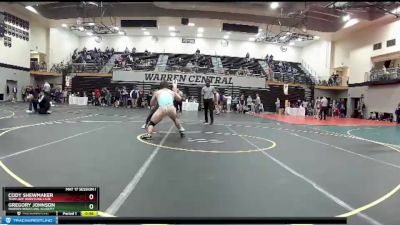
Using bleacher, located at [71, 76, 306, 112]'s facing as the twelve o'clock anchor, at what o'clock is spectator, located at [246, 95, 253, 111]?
The spectator is roughly at 10 o'clock from the bleacher.

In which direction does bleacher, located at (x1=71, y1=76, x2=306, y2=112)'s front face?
toward the camera

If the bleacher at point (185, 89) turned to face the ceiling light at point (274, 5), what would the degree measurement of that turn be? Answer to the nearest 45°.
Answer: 0° — it already faces it

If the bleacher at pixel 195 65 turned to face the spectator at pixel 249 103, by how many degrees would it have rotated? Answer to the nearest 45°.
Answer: approximately 45° to its left

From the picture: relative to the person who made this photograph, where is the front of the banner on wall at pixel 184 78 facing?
facing the viewer

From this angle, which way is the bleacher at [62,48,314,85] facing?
toward the camera

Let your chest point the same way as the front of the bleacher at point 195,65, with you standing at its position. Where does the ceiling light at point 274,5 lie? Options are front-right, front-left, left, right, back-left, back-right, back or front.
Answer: front

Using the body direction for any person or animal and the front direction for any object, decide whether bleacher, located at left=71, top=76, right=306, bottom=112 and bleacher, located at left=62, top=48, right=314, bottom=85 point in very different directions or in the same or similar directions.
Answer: same or similar directions

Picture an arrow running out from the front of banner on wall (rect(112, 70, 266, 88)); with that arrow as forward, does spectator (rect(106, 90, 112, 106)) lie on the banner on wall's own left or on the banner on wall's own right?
on the banner on wall's own right

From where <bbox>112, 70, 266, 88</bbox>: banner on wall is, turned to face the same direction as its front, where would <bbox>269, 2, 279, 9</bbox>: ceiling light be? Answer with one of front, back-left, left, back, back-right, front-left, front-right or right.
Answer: front

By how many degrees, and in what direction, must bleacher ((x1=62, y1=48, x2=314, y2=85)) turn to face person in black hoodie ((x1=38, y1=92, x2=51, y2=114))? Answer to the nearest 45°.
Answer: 0° — it already faces them

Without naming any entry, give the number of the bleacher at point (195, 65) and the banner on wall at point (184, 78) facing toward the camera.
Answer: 2

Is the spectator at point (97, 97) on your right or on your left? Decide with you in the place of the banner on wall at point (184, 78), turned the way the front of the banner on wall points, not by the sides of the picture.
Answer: on your right
